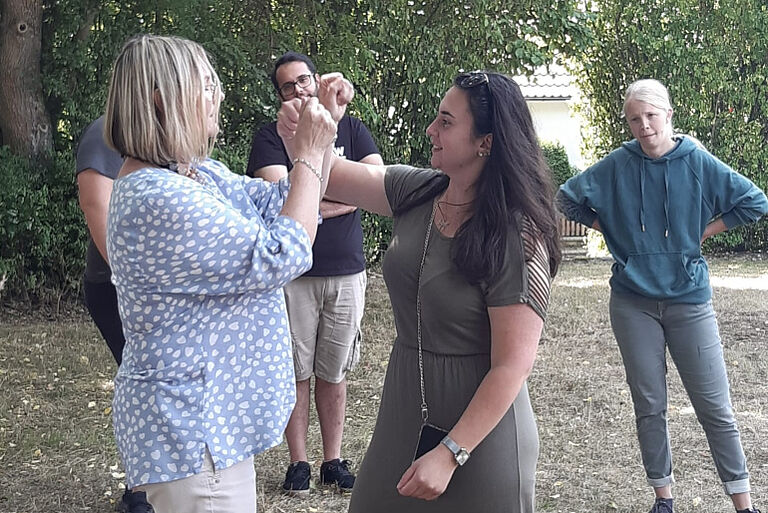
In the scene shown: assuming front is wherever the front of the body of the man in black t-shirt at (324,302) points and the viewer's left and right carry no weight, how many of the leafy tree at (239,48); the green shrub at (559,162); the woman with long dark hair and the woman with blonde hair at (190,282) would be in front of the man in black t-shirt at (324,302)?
2

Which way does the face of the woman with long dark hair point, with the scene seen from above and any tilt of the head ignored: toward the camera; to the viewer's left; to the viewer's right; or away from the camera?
to the viewer's left

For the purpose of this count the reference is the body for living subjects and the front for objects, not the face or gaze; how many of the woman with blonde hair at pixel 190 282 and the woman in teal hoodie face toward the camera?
1

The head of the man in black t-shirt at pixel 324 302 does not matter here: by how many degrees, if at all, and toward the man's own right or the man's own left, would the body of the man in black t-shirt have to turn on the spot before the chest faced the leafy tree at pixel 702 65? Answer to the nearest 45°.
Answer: approximately 135° to the man's own left

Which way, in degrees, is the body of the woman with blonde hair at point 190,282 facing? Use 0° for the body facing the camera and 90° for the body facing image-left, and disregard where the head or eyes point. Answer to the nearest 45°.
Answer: approximately 270°

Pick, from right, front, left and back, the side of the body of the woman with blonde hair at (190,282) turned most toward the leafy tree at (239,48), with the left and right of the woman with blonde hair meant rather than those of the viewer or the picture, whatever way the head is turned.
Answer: left

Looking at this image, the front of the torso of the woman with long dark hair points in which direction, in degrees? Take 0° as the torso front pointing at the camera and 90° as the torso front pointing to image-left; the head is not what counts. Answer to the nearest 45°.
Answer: approximately 45°

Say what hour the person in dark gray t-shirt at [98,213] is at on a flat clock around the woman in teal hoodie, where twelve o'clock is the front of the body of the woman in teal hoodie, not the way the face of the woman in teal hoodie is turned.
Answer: The person in dark gray t-shirt is roughly at 2 o'clock from the woman in teal hoodie.

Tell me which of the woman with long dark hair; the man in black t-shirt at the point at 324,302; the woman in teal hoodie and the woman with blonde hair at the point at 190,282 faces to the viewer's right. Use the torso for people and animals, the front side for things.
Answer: the woman with blonde hair
